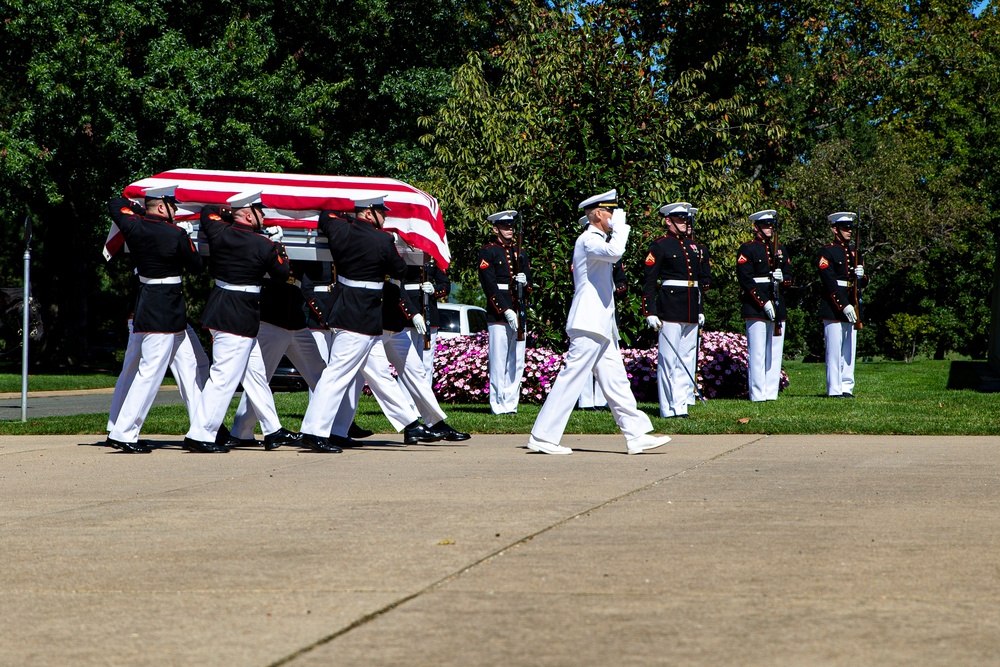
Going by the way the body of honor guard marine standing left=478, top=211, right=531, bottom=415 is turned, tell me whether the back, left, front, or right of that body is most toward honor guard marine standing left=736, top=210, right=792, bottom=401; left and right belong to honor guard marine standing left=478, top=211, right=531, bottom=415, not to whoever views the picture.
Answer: left

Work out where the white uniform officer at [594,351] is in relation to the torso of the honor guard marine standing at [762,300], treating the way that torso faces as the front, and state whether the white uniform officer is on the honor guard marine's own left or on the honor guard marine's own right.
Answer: on the honor guard marine's own right

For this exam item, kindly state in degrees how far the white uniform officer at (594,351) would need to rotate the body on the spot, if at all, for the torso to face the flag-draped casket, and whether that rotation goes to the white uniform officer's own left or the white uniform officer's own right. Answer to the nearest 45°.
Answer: approximately 135° to the white uniform officer's own left

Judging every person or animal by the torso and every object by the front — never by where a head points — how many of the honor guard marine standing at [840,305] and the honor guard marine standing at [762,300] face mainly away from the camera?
0

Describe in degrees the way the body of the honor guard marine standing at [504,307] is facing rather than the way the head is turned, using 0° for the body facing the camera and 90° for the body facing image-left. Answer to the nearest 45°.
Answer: approximately 315°

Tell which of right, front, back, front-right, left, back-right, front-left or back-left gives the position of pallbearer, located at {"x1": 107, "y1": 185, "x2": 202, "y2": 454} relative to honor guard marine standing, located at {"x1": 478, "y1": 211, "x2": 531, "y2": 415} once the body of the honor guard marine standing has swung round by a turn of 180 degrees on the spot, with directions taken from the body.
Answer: left

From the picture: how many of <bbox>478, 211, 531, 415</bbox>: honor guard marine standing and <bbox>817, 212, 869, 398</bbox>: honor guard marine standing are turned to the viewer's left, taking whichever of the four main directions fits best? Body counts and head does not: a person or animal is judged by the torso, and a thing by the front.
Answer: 0

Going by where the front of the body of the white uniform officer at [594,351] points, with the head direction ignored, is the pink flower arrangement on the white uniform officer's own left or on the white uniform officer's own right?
on the white uniform officer's own left

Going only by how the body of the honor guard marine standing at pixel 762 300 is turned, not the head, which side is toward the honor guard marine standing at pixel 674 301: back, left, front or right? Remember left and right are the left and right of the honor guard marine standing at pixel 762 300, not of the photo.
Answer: right

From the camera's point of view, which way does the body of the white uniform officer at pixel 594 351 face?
to the viewer's right
